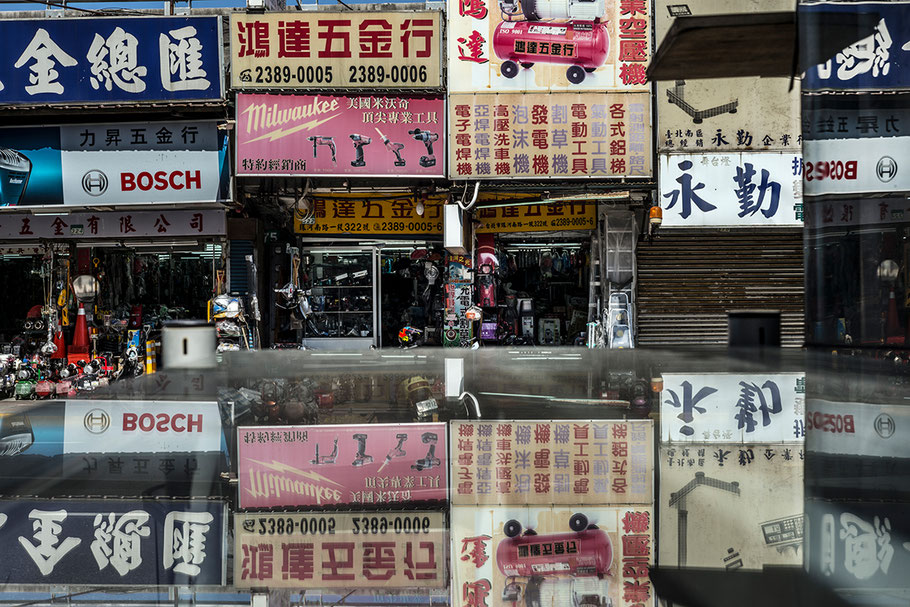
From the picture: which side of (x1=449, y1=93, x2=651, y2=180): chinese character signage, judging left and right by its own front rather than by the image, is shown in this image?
front

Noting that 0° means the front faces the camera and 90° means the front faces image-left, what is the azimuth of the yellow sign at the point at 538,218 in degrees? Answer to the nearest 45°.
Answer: approximately 0°

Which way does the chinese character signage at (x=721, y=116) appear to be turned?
toward the camera

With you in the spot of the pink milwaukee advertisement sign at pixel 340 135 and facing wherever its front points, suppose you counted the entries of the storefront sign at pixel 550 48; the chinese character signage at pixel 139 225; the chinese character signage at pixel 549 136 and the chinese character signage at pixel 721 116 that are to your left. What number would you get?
3

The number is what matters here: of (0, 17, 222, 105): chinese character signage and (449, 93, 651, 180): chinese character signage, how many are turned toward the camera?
2

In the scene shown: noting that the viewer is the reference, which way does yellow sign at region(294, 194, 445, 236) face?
facing the viewer

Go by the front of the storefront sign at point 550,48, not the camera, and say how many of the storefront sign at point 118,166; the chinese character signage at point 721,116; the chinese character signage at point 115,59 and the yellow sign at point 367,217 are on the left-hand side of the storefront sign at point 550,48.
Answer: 1

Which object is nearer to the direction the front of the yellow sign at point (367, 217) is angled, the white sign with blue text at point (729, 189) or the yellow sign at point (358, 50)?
the yellow sign

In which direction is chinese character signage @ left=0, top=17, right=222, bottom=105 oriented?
toward the camera
